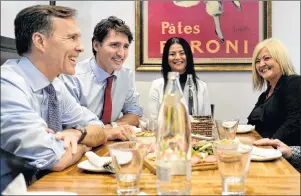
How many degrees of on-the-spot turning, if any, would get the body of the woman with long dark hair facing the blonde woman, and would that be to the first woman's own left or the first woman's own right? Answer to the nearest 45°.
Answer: approximately 45° to the first woman's own left

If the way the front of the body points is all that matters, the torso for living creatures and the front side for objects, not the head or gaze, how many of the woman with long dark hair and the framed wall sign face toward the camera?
2

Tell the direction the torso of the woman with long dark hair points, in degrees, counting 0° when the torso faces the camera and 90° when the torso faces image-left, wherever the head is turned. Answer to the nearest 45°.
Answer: approximately 0°

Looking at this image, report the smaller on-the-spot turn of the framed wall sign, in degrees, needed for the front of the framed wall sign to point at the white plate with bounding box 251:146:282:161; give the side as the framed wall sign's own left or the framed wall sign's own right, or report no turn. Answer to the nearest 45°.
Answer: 0° — it already faces it

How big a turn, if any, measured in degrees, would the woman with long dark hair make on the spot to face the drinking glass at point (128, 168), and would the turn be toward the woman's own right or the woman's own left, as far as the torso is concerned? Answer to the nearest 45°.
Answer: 0° — they already face it

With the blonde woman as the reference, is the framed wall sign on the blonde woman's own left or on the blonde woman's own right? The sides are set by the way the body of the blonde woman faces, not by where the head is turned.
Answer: on the blonde woman's own right

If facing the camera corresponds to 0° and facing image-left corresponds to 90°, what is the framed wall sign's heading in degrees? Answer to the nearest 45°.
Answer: approximately 0°

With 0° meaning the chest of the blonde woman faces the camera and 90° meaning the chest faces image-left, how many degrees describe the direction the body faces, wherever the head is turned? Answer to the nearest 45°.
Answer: approximately 45°

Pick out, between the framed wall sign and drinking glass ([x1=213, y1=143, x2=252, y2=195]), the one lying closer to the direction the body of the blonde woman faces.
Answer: the drinking glass
